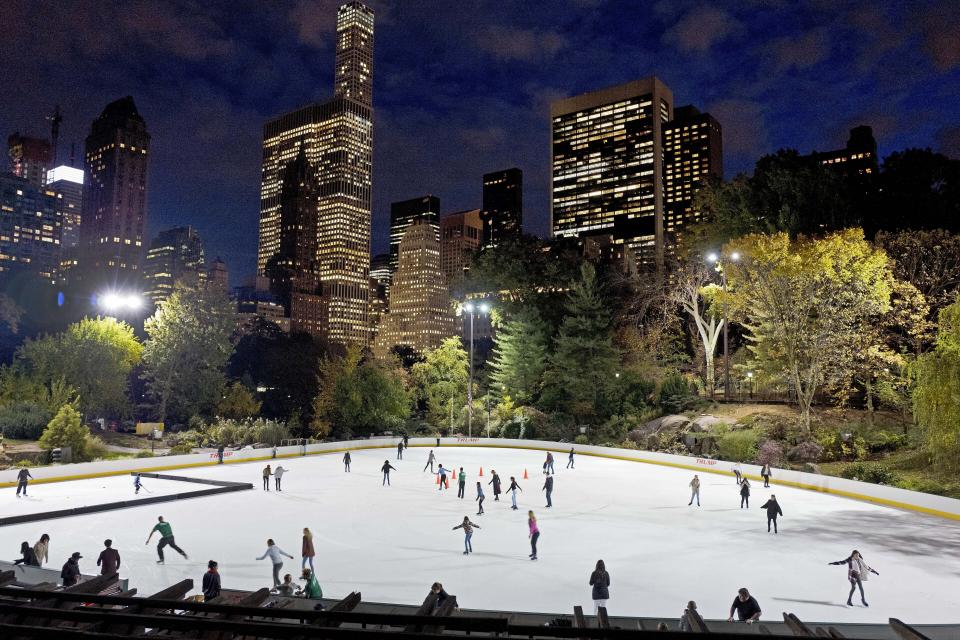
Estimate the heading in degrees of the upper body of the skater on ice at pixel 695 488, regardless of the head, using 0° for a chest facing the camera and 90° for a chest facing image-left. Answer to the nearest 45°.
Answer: approximately 0°

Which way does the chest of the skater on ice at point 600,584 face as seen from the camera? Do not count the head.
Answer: away from the camera

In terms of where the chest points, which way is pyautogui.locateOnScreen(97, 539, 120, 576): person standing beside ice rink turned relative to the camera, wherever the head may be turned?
away from the camera

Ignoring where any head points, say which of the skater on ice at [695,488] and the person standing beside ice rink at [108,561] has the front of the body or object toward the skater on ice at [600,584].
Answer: the skater on ice at [695,488]

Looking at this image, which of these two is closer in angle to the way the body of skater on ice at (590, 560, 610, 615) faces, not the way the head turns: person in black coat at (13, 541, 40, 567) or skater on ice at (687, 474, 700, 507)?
the skater on ice
